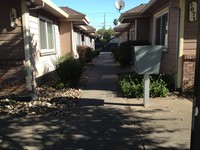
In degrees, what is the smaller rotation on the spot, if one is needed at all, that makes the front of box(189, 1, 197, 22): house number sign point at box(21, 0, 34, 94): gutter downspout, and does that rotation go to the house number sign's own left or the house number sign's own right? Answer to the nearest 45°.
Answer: approximately 90° to the house number sign's own right
